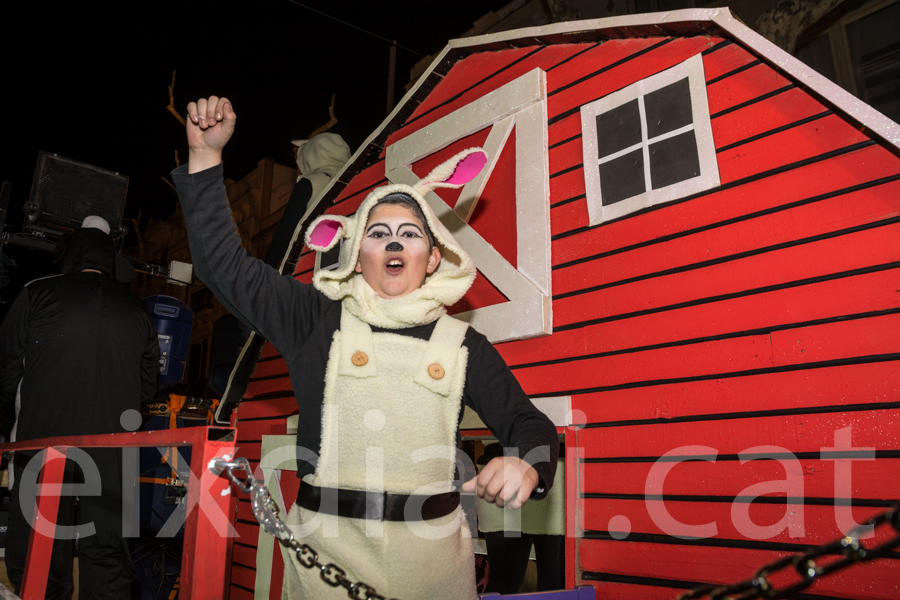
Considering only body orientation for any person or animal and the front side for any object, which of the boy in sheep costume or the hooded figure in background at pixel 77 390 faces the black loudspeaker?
the hooded figure in background

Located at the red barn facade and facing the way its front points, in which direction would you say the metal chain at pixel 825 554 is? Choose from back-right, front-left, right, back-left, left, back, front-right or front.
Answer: front-left

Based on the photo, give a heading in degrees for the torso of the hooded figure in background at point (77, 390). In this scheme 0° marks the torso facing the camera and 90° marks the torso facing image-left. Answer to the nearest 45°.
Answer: approximately 180°

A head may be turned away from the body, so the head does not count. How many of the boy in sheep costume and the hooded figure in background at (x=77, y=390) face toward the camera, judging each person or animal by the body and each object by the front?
1

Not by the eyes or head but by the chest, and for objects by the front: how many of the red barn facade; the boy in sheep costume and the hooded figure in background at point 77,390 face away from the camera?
1

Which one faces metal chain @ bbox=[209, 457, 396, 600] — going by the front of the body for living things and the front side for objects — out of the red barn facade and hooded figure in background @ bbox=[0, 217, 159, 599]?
the red barn facade

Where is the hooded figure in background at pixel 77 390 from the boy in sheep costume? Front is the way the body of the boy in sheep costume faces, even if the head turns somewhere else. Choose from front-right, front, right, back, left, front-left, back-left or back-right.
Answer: back-right

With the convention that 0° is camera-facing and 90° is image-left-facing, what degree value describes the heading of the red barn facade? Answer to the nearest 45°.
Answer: approximately 45°

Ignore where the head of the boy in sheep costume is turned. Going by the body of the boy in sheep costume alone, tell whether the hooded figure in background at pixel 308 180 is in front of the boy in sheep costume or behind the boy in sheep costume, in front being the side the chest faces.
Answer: behind

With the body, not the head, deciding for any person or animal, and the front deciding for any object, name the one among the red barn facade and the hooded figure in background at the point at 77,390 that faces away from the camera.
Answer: the hooded figure in background

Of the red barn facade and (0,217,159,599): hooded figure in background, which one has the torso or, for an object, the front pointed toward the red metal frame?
the red barn facade
